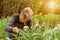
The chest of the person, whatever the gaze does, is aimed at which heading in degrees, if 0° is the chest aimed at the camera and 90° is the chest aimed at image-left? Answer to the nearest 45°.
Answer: approximately 315°
